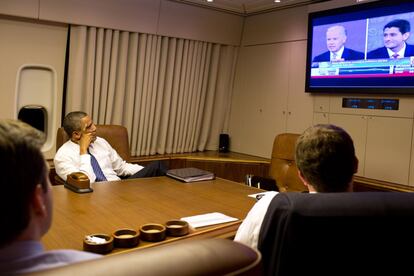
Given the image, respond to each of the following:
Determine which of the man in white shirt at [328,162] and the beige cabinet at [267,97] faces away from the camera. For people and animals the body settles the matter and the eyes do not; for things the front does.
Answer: the man in white shirt

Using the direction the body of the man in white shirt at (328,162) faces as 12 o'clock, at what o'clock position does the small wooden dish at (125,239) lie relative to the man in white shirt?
The small wooden dish is roughly at 9 o'clock from the man in white shirt.

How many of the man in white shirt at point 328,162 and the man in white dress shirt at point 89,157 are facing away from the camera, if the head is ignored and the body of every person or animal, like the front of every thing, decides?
1

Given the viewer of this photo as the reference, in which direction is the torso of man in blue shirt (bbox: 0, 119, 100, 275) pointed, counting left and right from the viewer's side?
facing away from the viewer and to the right of the viewer

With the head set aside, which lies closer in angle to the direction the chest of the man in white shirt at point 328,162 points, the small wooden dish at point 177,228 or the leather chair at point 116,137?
the leather chair

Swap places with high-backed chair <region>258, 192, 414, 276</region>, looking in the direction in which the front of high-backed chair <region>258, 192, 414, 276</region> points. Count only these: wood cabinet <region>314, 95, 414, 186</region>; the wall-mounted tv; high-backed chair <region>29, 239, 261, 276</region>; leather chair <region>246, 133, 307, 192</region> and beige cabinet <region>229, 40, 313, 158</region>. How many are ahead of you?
4

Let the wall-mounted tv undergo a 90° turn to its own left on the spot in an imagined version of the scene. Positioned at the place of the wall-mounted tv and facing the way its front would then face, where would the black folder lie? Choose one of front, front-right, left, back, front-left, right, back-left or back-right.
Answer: right

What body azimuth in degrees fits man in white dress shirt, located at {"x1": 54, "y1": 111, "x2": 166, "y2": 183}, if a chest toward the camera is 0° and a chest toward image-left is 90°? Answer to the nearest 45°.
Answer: approximately 315°

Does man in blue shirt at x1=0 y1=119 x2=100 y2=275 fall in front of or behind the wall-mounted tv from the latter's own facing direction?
in front

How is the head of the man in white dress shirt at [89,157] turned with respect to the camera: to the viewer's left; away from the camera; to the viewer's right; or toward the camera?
to the viewer's right

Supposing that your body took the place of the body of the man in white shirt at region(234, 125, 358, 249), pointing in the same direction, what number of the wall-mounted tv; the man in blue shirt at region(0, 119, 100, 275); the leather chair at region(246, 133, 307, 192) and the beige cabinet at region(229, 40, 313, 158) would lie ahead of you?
3

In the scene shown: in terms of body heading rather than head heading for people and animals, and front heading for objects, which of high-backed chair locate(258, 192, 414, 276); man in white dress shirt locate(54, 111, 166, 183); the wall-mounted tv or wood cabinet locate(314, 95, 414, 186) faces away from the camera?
the high-backed chair

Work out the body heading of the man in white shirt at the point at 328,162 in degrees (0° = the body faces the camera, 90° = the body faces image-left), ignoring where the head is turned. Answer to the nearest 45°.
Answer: approximately 180°

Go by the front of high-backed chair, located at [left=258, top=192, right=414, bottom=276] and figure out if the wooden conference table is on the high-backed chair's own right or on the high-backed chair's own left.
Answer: on the high-backed chair's own left

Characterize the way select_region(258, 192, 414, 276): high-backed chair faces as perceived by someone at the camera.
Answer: facing away from the viewer

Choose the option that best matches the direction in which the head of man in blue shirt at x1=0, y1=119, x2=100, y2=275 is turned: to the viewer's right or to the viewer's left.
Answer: to the viewer's right
